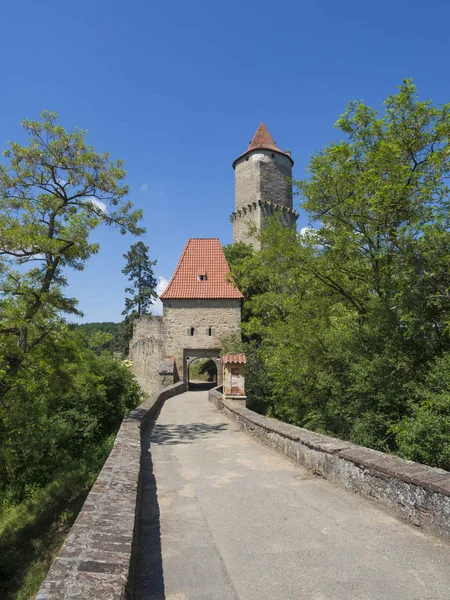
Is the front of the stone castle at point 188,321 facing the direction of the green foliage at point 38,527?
yes

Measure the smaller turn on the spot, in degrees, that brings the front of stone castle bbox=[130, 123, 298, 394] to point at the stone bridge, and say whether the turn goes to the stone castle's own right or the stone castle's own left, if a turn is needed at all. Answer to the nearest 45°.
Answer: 0° — it already faces it

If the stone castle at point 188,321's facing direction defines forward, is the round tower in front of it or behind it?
behind

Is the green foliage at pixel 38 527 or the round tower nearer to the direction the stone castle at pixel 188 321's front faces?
the green foliage

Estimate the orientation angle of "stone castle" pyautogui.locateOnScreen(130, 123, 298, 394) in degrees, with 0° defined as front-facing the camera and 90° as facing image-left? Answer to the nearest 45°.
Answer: approximately 0°

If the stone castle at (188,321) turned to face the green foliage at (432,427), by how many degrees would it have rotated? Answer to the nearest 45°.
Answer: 0° — it already faces it
